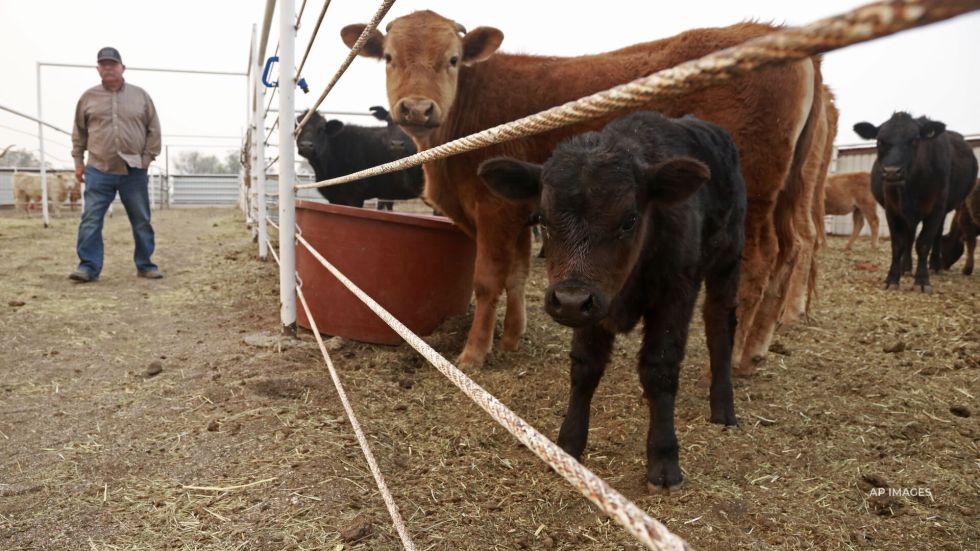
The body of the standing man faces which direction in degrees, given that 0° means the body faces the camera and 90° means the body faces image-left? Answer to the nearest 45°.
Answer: approximately 0°

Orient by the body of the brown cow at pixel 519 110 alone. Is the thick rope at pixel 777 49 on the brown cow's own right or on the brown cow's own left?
on the brown cow's own left

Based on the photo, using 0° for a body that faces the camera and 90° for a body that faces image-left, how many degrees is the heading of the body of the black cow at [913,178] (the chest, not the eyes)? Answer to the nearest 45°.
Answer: approximately 45°

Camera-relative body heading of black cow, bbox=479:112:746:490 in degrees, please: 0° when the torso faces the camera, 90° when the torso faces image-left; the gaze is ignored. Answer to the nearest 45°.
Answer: approximately 45°

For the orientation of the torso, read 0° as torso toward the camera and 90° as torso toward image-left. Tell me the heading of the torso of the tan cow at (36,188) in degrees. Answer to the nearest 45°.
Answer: approximately 270°

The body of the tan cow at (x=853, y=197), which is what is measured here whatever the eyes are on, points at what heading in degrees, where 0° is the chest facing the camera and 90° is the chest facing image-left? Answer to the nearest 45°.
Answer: approximately 90°

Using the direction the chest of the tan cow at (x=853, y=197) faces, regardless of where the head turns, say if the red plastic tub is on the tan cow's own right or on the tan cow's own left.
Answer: on the tan cow's own left

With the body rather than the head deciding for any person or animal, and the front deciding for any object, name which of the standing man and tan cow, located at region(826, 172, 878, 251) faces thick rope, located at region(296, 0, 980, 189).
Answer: the standing man

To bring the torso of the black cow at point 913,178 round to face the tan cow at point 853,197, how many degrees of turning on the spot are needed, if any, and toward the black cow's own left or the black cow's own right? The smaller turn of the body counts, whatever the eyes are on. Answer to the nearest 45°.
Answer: approximately 135° to the black cow's own right
